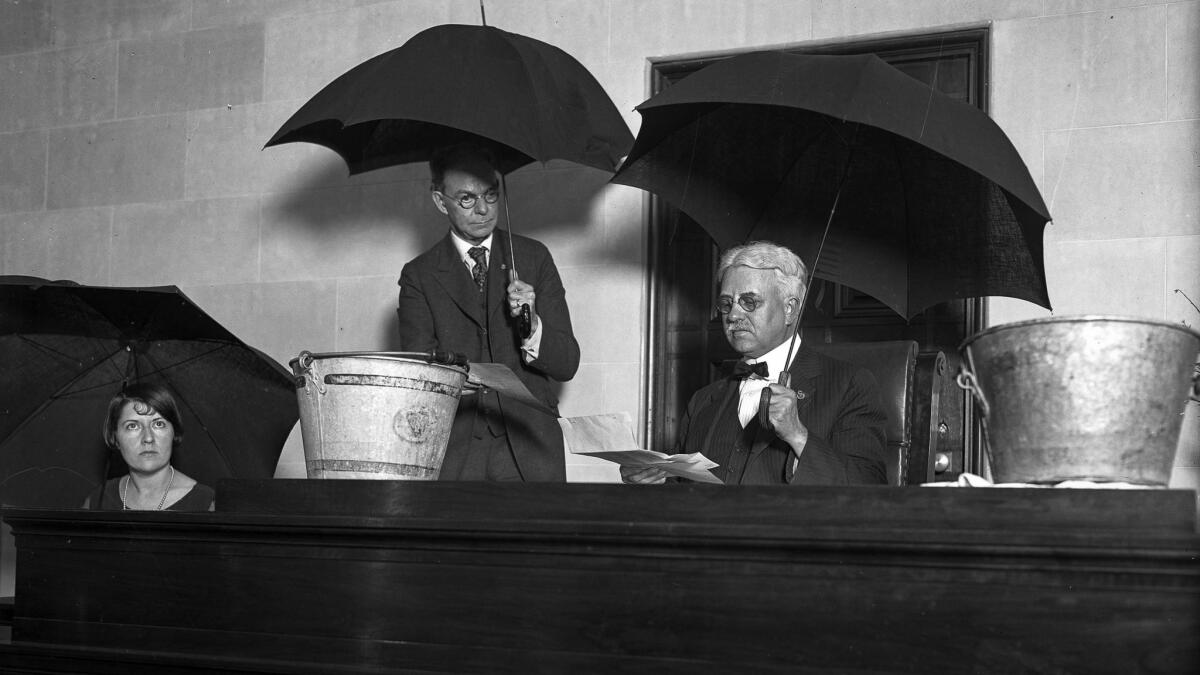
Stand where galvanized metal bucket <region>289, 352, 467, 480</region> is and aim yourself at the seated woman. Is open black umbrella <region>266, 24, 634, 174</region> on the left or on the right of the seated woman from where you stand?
right

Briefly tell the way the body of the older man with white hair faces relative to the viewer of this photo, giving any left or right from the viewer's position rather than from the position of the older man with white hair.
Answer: facing the viewer and to the left of the viewer

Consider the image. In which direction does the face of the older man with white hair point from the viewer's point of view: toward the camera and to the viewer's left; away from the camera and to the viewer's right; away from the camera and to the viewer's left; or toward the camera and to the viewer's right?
toward the camera and to the viewer's left

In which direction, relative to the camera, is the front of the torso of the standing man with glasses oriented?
toward the camera

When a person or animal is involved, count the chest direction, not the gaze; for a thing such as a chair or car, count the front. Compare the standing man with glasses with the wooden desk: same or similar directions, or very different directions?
same or similar directions

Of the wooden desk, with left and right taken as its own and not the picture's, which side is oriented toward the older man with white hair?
back

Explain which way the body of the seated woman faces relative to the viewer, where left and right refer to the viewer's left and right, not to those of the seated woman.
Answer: facing the viewer

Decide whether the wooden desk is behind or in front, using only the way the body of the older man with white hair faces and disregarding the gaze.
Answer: in front

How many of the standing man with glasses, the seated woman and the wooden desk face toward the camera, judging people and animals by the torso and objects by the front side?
3

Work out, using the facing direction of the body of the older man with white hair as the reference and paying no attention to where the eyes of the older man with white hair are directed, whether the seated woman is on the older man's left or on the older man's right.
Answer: on the older man's right

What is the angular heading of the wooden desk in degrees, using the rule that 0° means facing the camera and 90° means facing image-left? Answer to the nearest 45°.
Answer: approximately 0°
